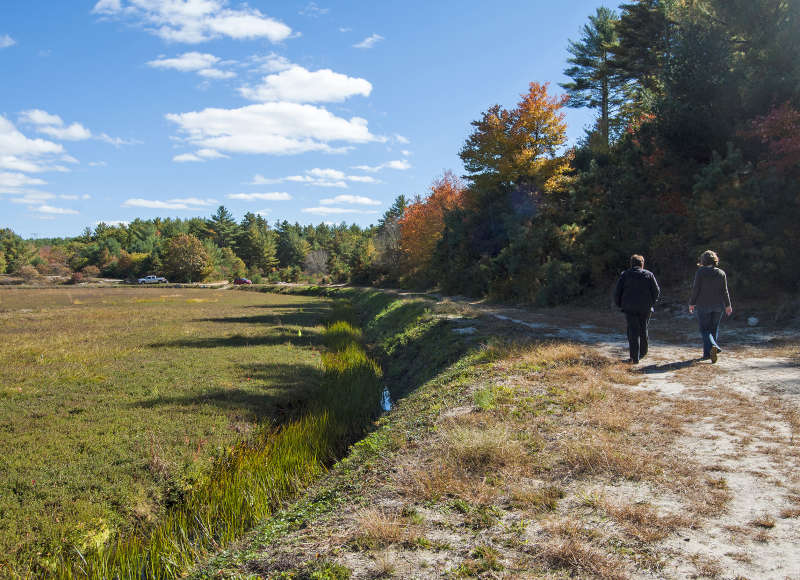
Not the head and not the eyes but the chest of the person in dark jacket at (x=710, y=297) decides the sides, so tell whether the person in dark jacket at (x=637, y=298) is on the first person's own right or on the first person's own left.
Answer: on the first person's own left

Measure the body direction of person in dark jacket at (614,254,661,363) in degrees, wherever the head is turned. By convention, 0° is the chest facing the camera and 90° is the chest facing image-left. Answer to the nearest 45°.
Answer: approximately 180°

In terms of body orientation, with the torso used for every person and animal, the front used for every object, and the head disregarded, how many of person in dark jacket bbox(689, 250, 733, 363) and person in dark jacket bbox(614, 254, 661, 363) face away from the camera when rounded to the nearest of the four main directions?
2

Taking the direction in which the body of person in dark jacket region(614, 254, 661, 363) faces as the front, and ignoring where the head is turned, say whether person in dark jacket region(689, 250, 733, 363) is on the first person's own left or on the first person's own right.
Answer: on the first person's own right

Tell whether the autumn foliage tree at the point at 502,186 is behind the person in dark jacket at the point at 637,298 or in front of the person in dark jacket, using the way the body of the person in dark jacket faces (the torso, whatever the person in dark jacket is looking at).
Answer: in front

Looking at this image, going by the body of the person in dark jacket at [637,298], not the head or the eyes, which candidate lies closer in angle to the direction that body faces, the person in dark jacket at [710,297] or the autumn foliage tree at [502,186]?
the autumn foliage tree

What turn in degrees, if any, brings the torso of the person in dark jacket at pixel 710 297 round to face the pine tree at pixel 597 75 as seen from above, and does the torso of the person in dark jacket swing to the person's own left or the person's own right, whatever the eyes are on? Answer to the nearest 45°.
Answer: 0° — they already face it

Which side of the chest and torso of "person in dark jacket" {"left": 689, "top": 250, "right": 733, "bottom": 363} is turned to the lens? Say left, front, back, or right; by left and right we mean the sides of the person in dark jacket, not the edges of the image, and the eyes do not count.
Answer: back
